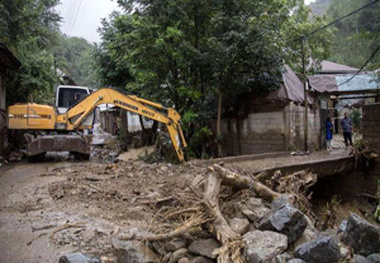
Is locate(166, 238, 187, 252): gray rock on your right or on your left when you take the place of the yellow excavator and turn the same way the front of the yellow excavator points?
on your right

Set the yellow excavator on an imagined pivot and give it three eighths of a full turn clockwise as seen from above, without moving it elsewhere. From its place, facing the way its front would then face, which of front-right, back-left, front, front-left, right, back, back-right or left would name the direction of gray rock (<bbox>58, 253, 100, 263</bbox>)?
front-left

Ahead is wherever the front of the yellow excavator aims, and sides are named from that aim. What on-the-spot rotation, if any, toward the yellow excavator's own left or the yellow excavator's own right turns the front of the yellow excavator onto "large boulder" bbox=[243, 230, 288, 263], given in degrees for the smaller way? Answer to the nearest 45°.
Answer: approximately 90° to the yellow excavator's own right

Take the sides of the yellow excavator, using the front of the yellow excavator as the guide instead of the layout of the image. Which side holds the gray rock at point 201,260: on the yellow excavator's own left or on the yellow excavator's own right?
on the yellow excavator's own right

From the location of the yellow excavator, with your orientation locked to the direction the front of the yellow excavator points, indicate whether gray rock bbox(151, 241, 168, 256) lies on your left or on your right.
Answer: on your right

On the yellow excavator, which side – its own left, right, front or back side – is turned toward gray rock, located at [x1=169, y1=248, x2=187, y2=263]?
right

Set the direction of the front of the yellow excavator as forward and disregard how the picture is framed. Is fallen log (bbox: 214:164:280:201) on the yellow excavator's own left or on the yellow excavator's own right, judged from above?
on the yellow excavator's own right

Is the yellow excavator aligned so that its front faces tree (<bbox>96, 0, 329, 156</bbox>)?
yes

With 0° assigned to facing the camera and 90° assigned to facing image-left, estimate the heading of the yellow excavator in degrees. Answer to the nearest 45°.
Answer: approximately 270°

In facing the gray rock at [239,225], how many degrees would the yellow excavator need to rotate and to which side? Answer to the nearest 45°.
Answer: approximately 90° to its right

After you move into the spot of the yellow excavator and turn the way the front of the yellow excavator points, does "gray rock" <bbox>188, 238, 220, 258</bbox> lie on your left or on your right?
on your right

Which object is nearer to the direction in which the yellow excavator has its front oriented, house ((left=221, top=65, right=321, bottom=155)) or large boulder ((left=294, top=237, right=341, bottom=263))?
the house
